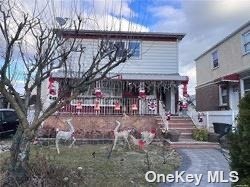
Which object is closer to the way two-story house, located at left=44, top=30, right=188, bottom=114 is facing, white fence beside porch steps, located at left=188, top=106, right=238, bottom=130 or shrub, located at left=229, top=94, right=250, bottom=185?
the shrub

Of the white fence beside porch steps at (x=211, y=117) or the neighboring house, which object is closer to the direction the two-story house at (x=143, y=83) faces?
the white fence beside porch steps

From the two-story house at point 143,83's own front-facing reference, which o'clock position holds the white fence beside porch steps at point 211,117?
The white fence beside porch steps is roughly at 11 o'clock from the two-story house.

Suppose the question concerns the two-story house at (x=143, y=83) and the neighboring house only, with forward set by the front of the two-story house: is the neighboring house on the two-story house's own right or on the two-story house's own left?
on the two-story house's own left

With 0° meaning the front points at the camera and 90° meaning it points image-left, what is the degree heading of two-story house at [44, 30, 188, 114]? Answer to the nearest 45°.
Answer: approximately 0°

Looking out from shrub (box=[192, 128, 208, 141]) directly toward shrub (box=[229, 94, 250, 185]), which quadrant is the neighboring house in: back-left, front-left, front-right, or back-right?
back-left

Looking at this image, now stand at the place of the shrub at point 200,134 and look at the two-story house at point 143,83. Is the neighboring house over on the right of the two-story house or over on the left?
right

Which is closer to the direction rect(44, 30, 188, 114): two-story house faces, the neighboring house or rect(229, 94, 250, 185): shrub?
the shrub
